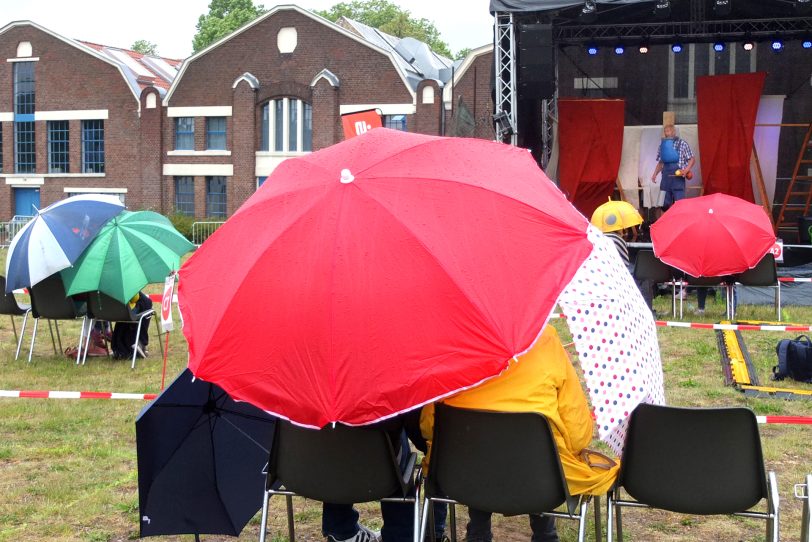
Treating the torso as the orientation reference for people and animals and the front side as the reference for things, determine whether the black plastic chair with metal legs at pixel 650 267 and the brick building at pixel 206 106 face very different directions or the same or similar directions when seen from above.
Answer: very different directions

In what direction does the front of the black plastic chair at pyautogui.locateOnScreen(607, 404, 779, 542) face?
away from the camera

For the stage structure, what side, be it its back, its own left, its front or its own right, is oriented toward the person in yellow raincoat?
front

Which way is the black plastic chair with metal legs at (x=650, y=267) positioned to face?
away from the camera

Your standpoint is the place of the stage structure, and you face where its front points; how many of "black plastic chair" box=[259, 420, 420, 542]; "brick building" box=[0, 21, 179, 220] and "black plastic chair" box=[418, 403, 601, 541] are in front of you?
2

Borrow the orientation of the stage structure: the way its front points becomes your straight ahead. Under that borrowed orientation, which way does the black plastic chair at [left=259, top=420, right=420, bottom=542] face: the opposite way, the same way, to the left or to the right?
the opposite way

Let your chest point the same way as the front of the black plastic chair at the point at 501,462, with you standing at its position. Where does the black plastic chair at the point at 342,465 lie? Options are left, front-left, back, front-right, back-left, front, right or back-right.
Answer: left

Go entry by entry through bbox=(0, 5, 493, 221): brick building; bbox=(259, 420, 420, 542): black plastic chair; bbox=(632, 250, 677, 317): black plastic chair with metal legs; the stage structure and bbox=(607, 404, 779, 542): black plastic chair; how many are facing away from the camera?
3

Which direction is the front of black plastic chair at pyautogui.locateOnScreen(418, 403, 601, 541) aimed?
away from the camera

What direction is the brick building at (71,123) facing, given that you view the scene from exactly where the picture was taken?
facing the viewer

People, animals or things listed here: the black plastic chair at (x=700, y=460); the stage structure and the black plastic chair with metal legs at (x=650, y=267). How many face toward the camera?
1

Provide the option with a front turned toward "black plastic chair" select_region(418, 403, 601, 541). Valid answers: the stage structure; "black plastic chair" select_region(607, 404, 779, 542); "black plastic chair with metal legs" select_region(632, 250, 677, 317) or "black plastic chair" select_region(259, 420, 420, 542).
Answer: the stage structure

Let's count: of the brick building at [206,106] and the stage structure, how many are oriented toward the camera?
2

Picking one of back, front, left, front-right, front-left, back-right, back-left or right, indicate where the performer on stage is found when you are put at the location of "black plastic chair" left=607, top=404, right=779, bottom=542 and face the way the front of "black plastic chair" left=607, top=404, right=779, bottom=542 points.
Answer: front

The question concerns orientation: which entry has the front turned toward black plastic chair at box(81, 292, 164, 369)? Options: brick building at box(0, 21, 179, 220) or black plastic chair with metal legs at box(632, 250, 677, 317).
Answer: the brick building

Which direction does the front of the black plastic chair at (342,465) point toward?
away from the camera
